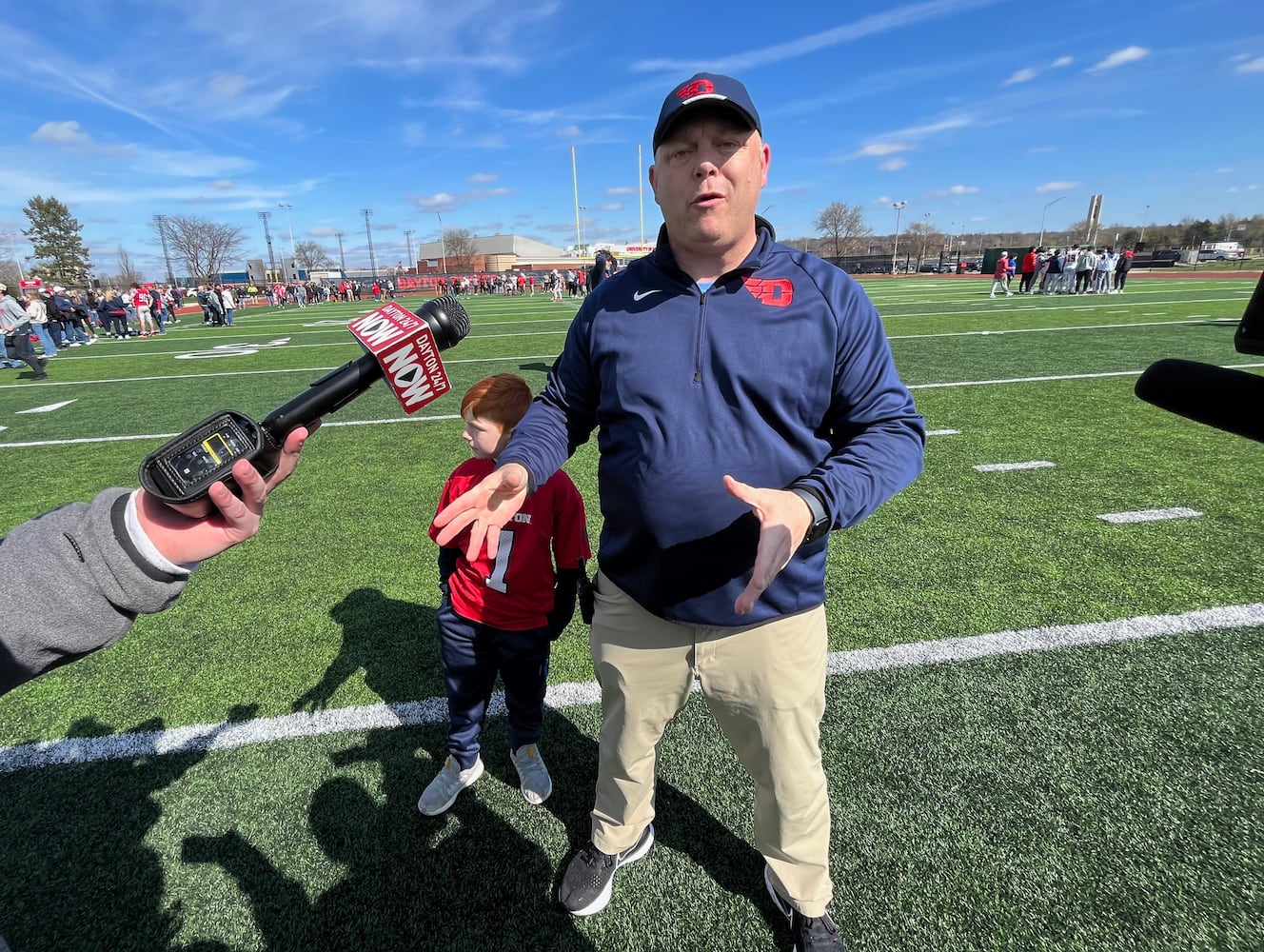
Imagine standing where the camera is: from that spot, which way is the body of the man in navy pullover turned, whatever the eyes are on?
toward the camera

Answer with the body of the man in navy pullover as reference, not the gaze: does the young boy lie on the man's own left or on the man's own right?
on the man's own right

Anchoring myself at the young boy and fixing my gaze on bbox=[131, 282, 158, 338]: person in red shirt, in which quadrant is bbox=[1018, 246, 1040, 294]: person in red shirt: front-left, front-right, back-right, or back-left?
front-right

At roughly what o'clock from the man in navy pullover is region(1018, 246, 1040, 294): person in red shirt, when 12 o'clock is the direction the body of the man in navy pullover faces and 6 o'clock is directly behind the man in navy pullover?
The person in red shirt is roughly at 7 o'clock from the man in navy pullover.

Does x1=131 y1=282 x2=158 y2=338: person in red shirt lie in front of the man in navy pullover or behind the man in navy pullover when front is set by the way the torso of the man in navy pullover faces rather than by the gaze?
behind

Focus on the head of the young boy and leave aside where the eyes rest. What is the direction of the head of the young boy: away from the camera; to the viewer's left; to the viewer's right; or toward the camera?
to the viewer's left

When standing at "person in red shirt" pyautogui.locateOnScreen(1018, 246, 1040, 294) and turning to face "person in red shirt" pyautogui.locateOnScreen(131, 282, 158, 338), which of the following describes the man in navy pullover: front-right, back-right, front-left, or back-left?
front-left

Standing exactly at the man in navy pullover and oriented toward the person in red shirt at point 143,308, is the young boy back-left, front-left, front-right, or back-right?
front-left
